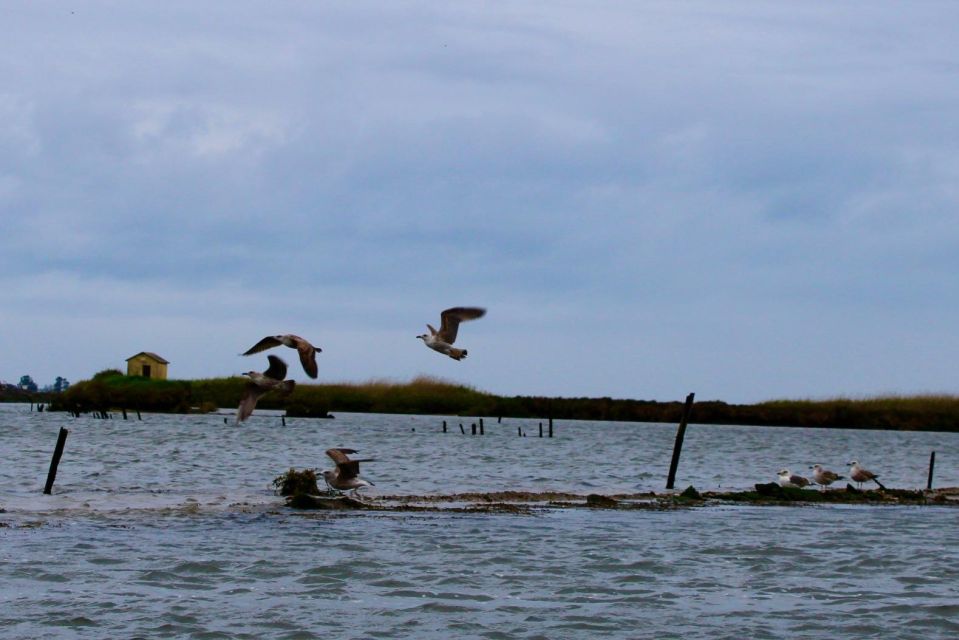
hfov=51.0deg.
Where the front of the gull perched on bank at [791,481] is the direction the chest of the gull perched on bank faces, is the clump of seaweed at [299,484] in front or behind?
in front

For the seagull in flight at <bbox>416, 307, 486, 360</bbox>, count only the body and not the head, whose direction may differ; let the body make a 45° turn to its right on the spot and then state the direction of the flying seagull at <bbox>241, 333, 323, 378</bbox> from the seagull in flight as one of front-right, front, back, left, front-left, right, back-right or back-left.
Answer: left

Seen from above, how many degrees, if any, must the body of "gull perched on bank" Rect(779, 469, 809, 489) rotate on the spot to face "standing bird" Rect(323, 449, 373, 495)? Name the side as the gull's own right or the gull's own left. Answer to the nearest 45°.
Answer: approximately 45° to the gull's own left

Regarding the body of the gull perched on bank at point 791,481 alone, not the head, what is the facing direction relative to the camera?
to the viewer's left

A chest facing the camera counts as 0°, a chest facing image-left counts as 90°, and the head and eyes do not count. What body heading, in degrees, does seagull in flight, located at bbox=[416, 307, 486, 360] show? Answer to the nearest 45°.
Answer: approximately 90°

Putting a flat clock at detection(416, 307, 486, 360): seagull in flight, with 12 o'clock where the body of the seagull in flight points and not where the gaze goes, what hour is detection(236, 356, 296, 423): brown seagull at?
The brown seagull is roughly at 12 o'clock from the seagull in flight.

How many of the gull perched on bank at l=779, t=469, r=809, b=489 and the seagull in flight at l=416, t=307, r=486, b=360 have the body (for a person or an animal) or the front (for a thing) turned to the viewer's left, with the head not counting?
2

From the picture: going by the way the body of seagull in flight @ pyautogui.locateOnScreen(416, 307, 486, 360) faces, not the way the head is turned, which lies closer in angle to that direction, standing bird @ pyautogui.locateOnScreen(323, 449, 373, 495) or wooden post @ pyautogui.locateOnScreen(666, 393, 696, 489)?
the standing bird

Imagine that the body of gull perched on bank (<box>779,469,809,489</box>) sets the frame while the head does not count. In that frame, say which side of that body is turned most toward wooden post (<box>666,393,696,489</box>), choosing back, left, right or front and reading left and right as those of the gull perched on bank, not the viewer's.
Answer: front
